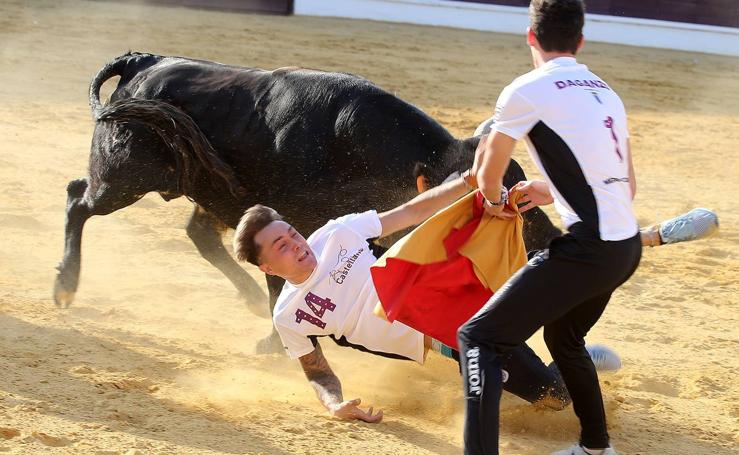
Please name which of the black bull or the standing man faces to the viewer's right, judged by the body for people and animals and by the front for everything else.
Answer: the black bull

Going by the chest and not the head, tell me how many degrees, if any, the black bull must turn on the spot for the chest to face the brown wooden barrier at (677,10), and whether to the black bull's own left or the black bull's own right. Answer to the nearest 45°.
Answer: approximately 45° to the black bull's own left

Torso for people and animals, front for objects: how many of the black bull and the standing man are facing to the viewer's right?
1

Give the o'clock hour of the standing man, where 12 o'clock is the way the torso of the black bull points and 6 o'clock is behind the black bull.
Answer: The standing man is roughly at 2 o'clock from the black bull.

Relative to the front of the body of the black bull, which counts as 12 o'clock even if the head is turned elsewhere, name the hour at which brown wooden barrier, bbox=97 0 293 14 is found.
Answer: The brown wooden barrier is roughly at 9 o'clock from the black bull.

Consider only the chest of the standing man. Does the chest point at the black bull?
yes

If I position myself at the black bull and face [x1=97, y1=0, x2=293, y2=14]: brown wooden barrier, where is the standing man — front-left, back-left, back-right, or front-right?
back-right

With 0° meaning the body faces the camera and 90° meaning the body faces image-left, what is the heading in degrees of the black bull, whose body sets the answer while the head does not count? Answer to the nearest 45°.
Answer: approximately 270°

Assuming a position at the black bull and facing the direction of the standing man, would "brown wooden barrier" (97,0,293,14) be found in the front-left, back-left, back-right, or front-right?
back-left

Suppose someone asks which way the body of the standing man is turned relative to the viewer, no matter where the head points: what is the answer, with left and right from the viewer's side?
facing away from the viewer and to the left of the viewer
